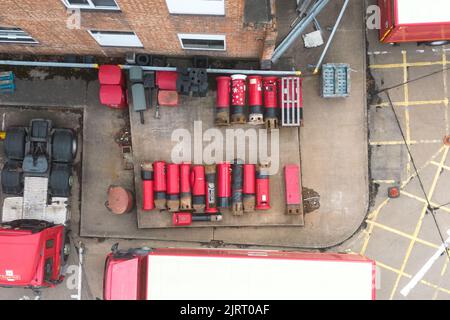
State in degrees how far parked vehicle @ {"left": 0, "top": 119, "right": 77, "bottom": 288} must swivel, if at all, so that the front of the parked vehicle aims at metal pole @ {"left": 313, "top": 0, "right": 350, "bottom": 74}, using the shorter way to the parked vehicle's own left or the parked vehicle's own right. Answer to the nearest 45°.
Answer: approximately 90° to the parked vehicle's own left

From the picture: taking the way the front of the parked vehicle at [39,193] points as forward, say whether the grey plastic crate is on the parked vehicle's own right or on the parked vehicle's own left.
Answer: on the parked vehicle's own left

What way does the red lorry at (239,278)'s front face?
to the viewer's left

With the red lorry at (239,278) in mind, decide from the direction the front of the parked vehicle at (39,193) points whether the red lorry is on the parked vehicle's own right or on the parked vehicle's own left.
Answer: on the parked vehicle's own left

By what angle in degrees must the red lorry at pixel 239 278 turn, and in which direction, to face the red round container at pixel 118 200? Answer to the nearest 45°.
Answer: approximately 45° to its right

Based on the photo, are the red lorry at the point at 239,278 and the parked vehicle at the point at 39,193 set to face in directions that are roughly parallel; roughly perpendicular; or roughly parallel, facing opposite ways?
roughly perpendicular

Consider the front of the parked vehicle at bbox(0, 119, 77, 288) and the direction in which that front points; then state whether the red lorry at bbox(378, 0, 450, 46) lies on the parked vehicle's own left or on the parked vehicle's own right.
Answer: on the parked vehicle's own left

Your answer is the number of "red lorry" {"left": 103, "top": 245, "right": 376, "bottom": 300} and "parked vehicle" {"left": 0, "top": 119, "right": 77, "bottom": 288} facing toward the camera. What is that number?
1
